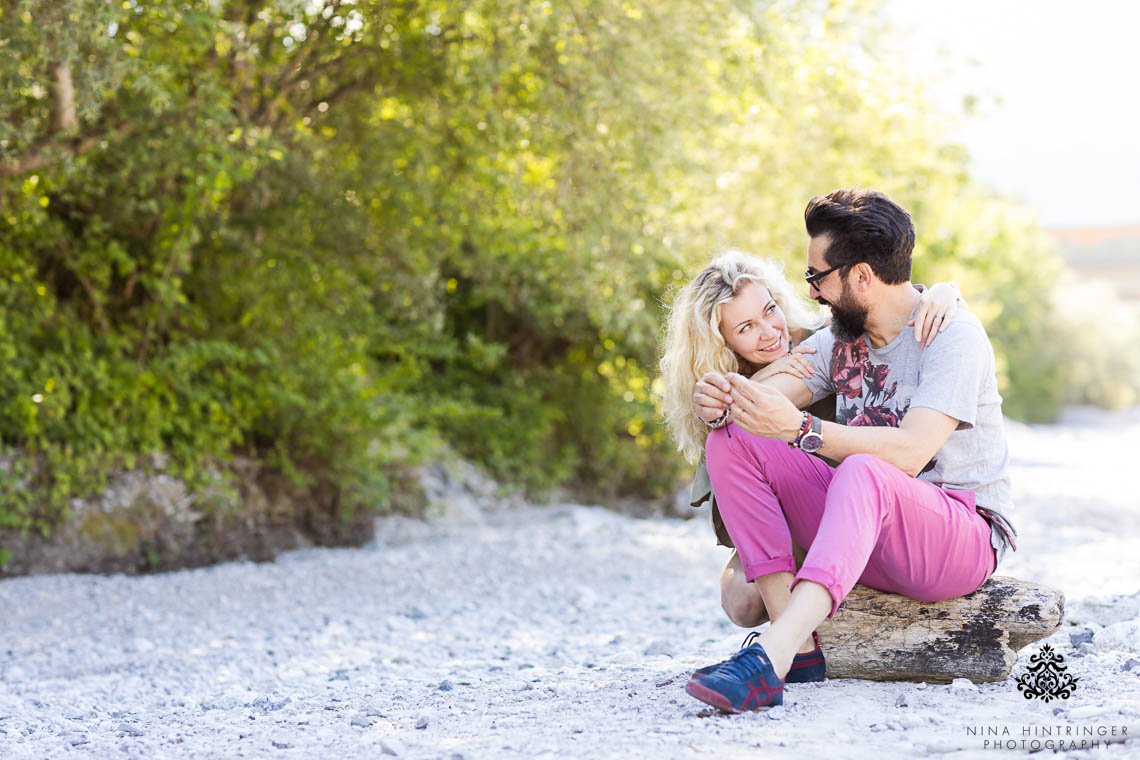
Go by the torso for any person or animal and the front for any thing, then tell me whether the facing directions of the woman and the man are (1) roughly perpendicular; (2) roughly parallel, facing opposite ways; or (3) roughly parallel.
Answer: roughly perpendicular

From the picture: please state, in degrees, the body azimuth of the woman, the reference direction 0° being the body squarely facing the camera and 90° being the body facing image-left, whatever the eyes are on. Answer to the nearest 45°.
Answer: approximately 315°

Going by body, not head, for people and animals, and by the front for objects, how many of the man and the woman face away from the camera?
0
